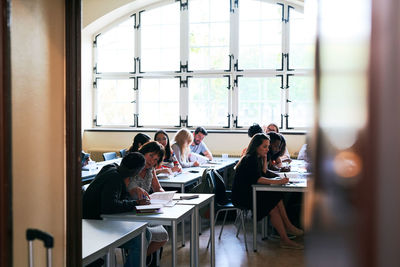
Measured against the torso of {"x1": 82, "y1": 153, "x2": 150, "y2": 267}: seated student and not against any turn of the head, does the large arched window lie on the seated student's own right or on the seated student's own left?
on the seated student's own left

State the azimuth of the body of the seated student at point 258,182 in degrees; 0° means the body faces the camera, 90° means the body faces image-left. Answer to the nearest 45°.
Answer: approximately 270°

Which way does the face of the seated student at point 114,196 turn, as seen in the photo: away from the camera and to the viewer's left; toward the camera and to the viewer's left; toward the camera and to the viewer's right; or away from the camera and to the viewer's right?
away from the camera and to the viewer's right

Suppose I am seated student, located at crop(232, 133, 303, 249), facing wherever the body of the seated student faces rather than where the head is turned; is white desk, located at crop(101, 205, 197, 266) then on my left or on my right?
on my right

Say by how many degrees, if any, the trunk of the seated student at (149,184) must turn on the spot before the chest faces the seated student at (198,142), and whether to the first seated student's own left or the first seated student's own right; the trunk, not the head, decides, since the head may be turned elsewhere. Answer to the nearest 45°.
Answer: approximately 135° to the first seated student's own left

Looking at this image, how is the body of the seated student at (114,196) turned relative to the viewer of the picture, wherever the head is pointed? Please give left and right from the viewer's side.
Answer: facing to the right of the viewer
